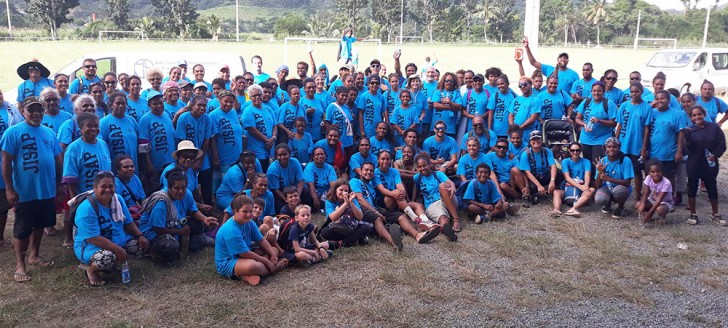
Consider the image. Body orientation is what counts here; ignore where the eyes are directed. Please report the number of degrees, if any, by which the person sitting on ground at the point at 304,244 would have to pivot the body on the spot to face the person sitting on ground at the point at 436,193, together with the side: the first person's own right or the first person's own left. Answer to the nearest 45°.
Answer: approximately 90° to the first person's own left

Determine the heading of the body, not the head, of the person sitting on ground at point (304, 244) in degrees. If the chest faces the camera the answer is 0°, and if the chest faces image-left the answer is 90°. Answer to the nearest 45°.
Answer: approximately 315°

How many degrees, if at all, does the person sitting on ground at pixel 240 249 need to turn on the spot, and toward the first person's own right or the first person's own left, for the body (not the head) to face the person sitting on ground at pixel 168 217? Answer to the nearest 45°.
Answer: approximately 180°

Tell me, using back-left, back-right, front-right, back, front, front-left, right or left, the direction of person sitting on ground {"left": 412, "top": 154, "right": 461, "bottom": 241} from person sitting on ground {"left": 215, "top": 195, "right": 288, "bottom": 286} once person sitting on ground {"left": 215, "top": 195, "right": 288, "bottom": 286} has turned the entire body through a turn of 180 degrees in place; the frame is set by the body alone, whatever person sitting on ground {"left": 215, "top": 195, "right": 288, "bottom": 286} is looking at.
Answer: right

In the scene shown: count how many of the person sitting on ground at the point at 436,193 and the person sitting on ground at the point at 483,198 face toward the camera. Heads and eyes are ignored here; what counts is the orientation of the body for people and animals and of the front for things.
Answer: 2

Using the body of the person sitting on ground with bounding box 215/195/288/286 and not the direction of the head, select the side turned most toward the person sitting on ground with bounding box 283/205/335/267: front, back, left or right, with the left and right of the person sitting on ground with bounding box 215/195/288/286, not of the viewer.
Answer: left

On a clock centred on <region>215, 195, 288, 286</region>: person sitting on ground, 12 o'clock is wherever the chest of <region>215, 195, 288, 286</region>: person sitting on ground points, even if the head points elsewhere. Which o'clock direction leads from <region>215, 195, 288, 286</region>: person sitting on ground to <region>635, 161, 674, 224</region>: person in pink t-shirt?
<region>635, 161, 674, 224</region>: person in pink t-shirt is roughly at 10 o'clock from <region>215, 195, 288, 286</region>: person sitting on ground.

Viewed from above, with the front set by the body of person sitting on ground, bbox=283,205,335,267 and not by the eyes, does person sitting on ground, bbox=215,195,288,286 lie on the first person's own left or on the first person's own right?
on the first person's own right
